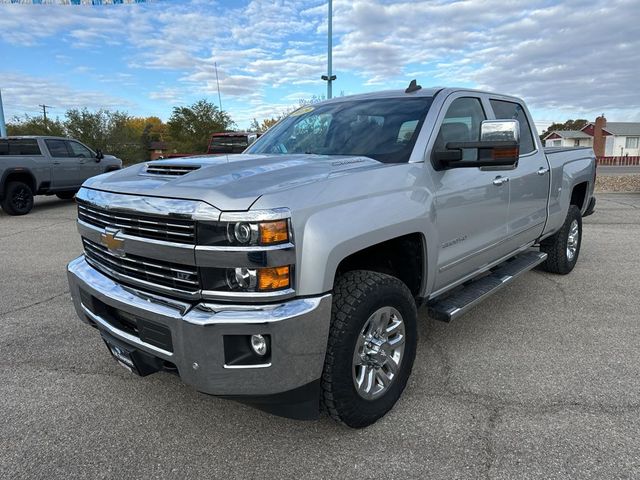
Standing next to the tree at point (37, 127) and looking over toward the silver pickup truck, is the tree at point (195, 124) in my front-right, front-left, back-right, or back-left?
front-left

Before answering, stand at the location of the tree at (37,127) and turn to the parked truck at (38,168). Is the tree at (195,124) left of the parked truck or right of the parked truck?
left

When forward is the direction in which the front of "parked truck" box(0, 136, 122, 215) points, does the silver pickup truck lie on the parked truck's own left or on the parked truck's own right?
on the parked truck's own right

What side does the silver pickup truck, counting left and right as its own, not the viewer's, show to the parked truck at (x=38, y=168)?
right

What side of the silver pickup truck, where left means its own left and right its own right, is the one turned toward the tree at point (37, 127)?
right

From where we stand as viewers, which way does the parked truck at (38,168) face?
facing away from the viewer and to the right of the viewer

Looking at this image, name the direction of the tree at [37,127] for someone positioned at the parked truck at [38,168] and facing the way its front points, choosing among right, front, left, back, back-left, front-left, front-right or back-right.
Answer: front-left

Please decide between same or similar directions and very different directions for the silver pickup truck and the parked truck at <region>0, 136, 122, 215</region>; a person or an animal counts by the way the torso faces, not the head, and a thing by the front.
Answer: very different directions

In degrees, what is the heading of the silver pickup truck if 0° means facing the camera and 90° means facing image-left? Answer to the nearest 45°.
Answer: approximately 45°
